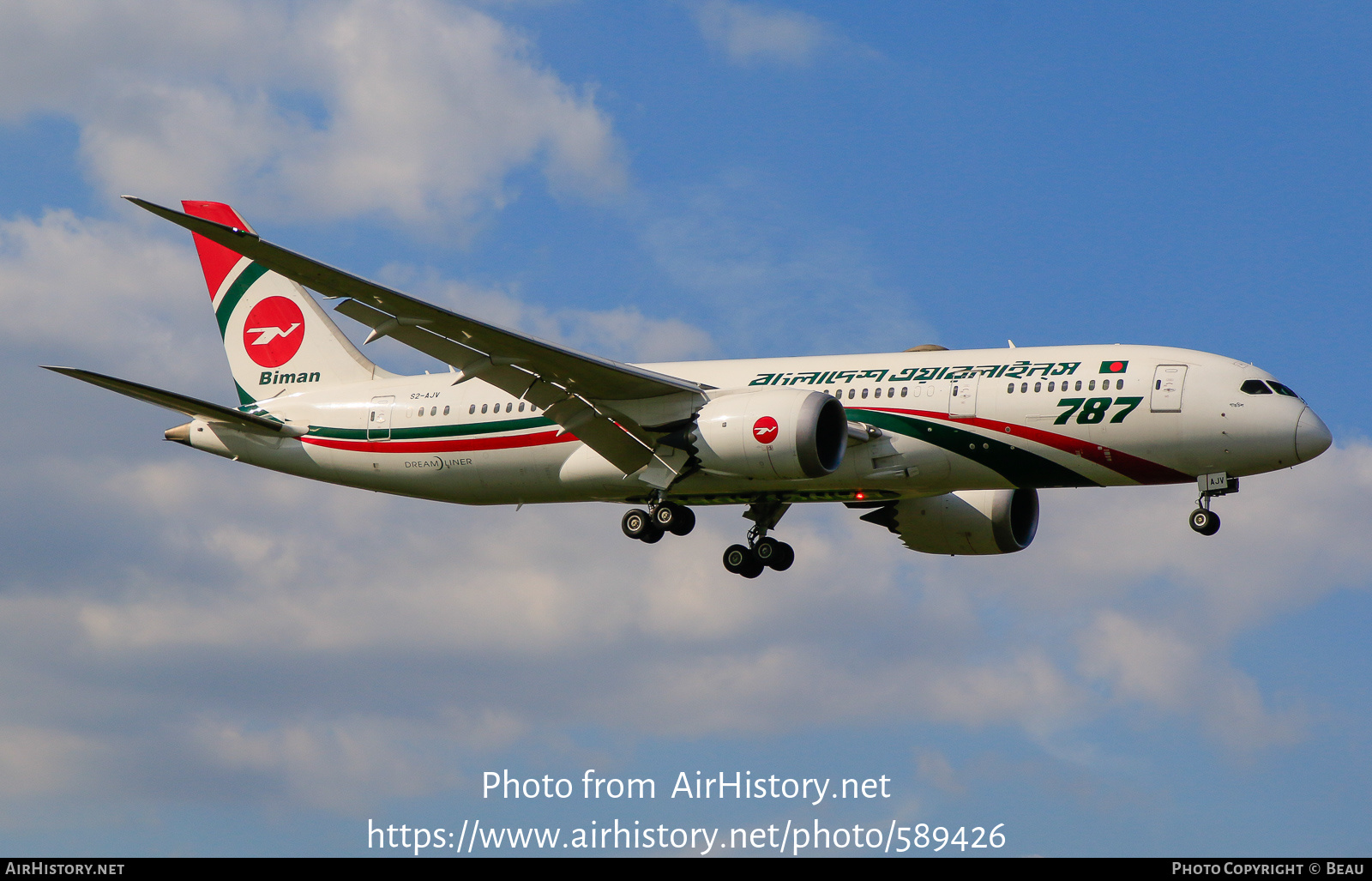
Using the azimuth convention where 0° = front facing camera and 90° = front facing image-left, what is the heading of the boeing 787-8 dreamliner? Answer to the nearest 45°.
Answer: approximately 315°
